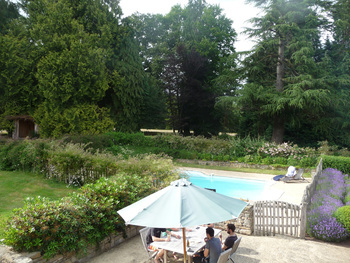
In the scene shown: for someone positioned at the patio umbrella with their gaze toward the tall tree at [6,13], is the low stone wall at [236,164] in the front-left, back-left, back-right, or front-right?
front-right

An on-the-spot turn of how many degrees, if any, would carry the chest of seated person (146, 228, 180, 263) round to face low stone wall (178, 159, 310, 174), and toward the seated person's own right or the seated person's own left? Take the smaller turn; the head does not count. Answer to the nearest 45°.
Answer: approximately 90° to the seated person's own left

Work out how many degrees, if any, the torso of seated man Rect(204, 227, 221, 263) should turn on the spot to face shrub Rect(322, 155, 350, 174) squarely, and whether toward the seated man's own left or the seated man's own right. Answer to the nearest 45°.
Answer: approximately 90° to the seated man's own right

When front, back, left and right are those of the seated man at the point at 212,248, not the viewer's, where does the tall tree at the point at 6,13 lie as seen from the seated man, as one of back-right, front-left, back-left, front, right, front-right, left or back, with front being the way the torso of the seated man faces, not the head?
front

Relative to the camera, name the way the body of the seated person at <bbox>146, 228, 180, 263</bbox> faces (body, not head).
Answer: to the viewer's right

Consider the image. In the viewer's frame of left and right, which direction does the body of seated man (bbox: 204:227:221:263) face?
facing away from the viewer and to the left of the viewer

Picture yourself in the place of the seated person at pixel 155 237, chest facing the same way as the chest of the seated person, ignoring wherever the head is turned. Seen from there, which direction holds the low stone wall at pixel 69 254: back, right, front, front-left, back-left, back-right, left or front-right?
back

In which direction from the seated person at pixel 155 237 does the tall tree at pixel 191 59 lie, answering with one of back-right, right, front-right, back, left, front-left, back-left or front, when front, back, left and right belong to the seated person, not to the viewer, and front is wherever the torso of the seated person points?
left

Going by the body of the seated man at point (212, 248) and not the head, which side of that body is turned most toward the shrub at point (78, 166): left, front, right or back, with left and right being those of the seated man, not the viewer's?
front

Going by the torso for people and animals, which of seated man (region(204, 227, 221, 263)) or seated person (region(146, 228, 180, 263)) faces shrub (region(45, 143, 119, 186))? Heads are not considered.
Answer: the seated man

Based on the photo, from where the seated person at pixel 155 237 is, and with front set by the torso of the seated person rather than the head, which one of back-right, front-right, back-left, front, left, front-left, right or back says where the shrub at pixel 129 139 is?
left

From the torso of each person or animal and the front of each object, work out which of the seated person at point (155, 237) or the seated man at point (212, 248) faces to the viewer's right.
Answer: the seated person

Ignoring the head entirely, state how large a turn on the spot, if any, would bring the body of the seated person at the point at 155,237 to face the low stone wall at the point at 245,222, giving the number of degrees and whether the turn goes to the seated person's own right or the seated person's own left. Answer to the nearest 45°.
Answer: approximately 45° to the seated person's own left

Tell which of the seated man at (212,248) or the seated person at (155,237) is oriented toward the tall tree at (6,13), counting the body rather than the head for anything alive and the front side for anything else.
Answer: the seated man

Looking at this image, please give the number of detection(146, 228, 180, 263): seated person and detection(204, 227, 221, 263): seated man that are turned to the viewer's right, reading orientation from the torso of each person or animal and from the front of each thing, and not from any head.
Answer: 1
